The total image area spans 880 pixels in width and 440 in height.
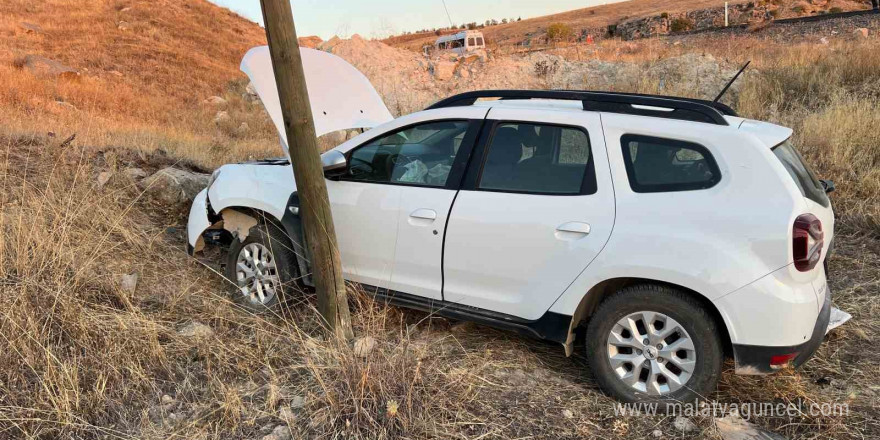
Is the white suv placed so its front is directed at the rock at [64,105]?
yes

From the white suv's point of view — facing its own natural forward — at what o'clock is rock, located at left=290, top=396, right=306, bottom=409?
The rock is roughly at 10 o'clock from the white suv.

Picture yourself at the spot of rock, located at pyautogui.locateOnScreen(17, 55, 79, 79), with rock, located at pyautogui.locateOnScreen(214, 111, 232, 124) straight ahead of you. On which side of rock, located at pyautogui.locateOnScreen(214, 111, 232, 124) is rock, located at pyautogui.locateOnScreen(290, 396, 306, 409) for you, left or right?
right

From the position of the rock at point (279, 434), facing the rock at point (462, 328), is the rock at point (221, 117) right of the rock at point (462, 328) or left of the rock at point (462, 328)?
left

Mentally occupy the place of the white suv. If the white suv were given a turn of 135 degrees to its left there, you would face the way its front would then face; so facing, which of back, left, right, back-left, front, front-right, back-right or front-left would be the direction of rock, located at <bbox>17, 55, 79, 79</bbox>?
back-right

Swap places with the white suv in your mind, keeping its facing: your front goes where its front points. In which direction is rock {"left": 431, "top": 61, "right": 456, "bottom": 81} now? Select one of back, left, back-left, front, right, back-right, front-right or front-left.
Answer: front-right

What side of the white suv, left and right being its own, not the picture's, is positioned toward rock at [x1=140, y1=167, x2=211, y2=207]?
front

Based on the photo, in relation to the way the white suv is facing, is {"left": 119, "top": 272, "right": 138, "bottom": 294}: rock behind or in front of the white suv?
in front

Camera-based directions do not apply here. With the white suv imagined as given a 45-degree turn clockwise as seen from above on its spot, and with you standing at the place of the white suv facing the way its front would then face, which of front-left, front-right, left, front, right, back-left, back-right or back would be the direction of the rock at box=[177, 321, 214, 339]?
left

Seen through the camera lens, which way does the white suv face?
facing away from the viewer and to the left of the viewer

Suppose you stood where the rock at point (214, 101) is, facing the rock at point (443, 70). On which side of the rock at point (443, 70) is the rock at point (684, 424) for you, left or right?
right

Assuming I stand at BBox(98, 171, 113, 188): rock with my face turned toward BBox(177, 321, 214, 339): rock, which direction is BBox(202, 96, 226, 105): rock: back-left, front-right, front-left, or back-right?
back-left
